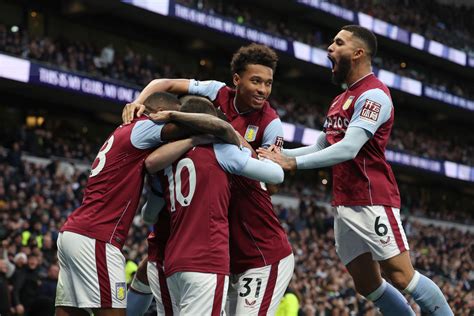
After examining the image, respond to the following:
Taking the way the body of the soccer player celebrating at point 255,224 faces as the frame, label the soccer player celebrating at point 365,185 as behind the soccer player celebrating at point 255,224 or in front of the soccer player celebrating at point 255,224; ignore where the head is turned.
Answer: behind

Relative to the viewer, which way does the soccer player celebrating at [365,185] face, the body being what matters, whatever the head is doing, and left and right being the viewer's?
facing to the left of the viewer

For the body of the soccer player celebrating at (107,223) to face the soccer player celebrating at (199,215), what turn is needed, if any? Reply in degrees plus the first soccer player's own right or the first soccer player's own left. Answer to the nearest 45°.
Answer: approximately 90° to the first soccer player's own right

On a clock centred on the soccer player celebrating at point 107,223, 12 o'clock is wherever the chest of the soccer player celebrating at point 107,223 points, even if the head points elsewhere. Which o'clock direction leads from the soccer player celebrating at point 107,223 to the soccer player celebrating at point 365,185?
the soccer player celebrating at point 365,185 is roughly at 1 o'clock from the soccer player celebrating at point 107,223.

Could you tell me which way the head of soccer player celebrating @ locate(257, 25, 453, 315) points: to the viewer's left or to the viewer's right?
to the viewer's left

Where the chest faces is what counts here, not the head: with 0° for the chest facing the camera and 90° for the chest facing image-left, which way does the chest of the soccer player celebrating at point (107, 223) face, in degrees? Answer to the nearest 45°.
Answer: approximately 225°

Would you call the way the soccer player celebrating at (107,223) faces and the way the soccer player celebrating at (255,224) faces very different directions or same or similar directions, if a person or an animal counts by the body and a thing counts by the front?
very different directions
